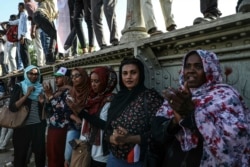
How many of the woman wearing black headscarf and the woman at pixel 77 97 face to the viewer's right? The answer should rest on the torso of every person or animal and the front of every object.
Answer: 0

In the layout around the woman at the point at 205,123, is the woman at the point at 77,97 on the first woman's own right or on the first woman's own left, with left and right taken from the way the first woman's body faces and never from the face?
on the first woman's own right

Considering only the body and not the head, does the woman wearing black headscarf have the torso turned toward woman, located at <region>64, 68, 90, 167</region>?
no

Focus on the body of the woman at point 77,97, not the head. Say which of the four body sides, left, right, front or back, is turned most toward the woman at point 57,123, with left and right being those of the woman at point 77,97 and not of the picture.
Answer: right

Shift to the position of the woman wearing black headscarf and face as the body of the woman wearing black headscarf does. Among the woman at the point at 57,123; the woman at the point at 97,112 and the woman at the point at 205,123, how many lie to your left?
1

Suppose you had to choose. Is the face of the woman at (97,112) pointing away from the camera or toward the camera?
toward the camera

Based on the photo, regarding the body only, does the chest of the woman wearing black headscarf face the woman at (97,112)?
no

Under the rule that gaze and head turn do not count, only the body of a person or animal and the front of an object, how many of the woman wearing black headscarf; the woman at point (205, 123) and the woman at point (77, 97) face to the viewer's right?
0

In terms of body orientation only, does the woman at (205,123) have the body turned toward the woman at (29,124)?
no

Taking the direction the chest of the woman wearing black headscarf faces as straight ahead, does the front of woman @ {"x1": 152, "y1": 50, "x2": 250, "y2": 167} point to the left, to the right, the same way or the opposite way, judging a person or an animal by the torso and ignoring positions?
the same way

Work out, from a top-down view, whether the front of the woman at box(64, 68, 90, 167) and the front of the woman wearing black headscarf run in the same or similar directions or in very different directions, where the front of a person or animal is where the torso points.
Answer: same or similar directions

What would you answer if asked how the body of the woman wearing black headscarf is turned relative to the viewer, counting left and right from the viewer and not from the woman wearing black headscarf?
facing the viewer and to the left of the viewer

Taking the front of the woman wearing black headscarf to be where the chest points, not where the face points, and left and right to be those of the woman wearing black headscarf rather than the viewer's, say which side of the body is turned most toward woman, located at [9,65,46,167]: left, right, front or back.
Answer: right

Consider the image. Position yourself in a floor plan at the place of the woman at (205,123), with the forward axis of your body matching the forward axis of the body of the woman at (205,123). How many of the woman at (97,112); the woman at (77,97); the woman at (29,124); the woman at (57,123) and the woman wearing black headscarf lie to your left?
0

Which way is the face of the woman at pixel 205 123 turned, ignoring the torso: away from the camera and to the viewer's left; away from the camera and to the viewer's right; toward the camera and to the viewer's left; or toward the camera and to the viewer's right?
toward the camera and to the viewer's left

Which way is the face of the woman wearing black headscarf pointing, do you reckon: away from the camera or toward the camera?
toward the camera
